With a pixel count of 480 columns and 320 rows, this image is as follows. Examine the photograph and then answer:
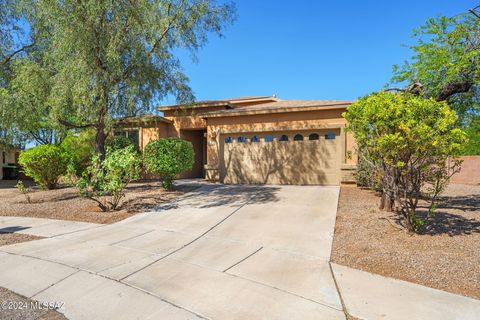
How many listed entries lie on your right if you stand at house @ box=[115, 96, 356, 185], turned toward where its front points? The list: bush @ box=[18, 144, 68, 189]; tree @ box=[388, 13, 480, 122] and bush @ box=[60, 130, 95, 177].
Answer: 2

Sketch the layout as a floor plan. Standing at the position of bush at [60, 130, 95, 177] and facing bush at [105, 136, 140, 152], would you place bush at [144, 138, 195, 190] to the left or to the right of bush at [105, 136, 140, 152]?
right

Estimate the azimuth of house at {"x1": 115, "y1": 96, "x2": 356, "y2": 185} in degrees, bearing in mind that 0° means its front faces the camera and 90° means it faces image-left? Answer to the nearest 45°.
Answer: approximately 0°

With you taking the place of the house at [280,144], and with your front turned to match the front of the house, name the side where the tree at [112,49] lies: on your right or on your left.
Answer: on your right

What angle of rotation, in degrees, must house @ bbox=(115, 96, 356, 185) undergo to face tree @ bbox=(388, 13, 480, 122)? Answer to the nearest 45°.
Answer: approximately 45° to its left

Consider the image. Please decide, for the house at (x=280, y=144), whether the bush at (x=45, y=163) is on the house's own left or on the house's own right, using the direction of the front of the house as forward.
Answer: on the house's own right

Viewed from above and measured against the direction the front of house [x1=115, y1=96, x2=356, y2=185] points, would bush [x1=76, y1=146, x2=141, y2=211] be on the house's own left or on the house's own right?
on the house's own right

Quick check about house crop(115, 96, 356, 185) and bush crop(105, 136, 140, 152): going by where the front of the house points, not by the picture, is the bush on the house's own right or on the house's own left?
on the house's own right

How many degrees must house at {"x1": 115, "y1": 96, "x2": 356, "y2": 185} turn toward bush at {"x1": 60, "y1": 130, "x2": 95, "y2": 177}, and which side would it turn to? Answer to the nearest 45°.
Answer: approximately 90° to its right
